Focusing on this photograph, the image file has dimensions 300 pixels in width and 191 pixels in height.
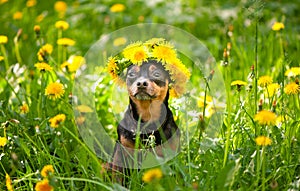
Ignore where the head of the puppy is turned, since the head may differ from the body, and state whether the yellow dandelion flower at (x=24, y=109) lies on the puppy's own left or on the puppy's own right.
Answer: on the puppy's own right

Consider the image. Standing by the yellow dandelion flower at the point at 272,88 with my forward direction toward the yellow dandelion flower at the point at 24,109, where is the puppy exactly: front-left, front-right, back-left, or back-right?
front-left

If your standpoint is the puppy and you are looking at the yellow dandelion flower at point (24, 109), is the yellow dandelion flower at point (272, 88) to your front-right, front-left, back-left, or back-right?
back-right

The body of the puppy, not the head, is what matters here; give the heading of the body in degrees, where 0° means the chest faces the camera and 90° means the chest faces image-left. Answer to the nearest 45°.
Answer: approximately 0°

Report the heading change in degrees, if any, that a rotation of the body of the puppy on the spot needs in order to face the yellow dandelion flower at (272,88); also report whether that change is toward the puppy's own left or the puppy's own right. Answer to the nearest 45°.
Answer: approximately 90° to the puppy's own left

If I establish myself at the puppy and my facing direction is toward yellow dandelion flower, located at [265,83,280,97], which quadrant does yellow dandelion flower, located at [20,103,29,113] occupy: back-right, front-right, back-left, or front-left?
back-left

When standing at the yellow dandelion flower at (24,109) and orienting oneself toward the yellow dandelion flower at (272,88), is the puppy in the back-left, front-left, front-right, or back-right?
front-right
